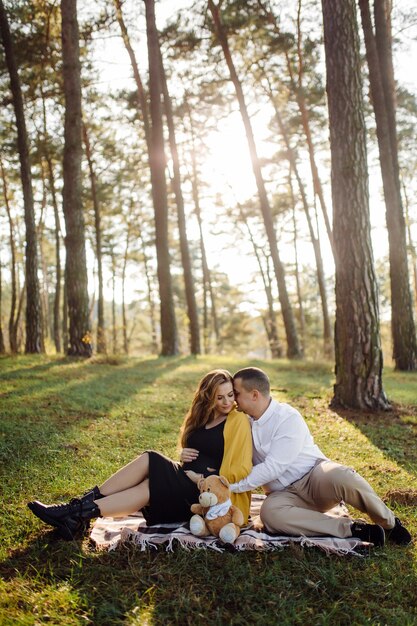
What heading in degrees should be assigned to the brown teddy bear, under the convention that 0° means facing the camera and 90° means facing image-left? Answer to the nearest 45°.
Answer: approximately 45°

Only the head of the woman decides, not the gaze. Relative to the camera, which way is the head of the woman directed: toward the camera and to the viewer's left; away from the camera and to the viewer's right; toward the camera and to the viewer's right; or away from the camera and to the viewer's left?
toward the camera and to the viewer's right
